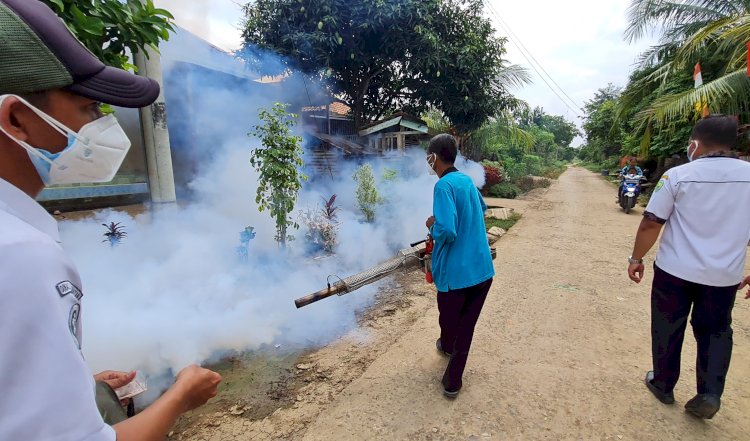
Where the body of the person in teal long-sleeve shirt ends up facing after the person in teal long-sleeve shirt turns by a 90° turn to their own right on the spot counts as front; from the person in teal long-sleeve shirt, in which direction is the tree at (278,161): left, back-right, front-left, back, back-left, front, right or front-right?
left

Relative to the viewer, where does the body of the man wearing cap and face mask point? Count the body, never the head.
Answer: to the viewer's right

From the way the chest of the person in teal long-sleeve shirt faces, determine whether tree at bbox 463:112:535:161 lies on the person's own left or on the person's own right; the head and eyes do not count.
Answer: on the person's own right

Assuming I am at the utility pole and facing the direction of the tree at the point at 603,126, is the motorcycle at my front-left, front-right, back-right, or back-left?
front-right

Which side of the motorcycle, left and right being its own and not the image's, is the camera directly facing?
front

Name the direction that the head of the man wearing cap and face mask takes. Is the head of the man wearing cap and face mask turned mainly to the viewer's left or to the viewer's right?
to the viewer's right

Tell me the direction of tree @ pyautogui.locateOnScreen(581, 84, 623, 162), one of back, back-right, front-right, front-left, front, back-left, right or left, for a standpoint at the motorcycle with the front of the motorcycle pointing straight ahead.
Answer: back

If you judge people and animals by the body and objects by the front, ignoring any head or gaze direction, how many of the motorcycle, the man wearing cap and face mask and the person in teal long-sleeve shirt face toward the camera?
1

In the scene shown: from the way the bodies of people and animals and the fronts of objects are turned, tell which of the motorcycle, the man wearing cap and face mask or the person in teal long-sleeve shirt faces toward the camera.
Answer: the motorcycle

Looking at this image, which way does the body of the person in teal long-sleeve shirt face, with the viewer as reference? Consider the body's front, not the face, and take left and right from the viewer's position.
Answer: facing away from the viewer and to the left of the viewer

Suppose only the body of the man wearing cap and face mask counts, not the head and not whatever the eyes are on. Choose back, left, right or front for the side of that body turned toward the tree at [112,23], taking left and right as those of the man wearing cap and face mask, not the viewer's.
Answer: left

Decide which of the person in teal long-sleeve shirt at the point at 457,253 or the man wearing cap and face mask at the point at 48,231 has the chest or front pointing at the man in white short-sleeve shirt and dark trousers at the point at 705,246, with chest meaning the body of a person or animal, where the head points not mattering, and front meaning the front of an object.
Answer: the man wearing cap and face mask

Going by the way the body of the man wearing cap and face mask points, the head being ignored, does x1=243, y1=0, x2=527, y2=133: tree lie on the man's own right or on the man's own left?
on the man's own left

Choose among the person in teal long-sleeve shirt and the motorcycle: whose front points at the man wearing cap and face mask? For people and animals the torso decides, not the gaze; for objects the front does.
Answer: the motorcycle

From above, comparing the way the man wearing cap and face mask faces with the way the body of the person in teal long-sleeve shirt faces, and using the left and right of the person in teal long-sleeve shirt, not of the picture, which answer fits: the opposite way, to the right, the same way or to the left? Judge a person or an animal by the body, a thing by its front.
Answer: to the right

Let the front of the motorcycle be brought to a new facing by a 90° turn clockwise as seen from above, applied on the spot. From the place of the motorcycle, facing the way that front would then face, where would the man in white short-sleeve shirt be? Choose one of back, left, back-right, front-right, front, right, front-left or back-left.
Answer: left
